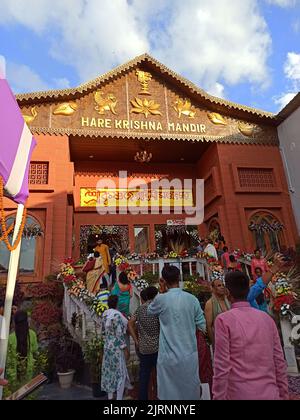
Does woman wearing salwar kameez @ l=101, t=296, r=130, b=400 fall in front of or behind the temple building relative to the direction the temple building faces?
in front

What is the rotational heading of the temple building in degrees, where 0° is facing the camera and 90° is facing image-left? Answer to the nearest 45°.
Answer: approximately 0°

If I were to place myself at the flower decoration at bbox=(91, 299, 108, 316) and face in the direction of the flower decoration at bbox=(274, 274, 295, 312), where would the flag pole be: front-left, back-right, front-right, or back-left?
back-right

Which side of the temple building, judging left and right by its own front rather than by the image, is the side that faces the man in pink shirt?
front

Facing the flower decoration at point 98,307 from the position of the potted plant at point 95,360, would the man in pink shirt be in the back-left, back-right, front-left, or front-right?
back-right

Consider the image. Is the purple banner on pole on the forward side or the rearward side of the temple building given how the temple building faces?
on the forward side

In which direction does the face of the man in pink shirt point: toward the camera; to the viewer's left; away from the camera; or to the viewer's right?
away from the camera

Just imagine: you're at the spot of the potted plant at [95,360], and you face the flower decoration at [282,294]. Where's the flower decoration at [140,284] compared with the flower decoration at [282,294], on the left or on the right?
left
